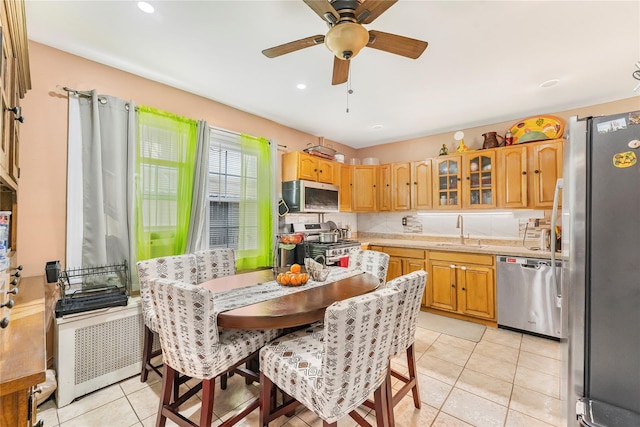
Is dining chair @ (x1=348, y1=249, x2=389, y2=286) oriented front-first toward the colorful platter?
no

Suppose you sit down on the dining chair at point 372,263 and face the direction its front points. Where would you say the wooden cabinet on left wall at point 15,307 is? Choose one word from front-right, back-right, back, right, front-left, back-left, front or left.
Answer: front

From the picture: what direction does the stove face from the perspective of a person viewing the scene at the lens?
facing the viewer and to the right of the viewer

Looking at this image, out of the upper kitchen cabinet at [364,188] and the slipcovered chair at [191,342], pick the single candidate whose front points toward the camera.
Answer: the upper kitchen cabinet

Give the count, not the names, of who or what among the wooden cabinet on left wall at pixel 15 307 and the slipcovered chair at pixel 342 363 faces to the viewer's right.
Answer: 1

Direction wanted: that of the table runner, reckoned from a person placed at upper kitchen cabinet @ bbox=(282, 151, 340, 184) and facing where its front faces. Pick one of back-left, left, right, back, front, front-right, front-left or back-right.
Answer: front-right

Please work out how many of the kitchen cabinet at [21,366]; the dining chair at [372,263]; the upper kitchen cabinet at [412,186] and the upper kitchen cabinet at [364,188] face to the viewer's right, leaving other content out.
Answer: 1

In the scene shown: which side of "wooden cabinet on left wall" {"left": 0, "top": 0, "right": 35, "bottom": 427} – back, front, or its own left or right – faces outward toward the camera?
right

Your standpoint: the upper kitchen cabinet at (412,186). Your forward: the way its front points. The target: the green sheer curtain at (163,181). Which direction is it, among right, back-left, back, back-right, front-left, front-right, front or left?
front-right

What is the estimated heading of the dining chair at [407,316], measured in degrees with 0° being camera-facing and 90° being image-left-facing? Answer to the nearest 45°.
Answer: approximately 135°

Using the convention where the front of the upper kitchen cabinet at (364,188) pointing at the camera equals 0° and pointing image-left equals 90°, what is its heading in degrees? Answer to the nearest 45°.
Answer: approximately 0°

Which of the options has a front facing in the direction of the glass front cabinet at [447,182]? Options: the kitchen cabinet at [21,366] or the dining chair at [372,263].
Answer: the kitchen cabinet

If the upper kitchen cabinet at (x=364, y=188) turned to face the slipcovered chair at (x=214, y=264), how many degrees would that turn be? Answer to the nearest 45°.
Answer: approximately 45° to its right

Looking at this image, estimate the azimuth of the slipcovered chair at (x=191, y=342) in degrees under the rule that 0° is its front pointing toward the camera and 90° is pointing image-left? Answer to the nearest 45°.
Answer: approximately 225°

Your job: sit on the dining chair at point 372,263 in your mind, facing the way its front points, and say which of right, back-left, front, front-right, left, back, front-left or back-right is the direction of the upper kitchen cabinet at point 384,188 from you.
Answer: back-right
